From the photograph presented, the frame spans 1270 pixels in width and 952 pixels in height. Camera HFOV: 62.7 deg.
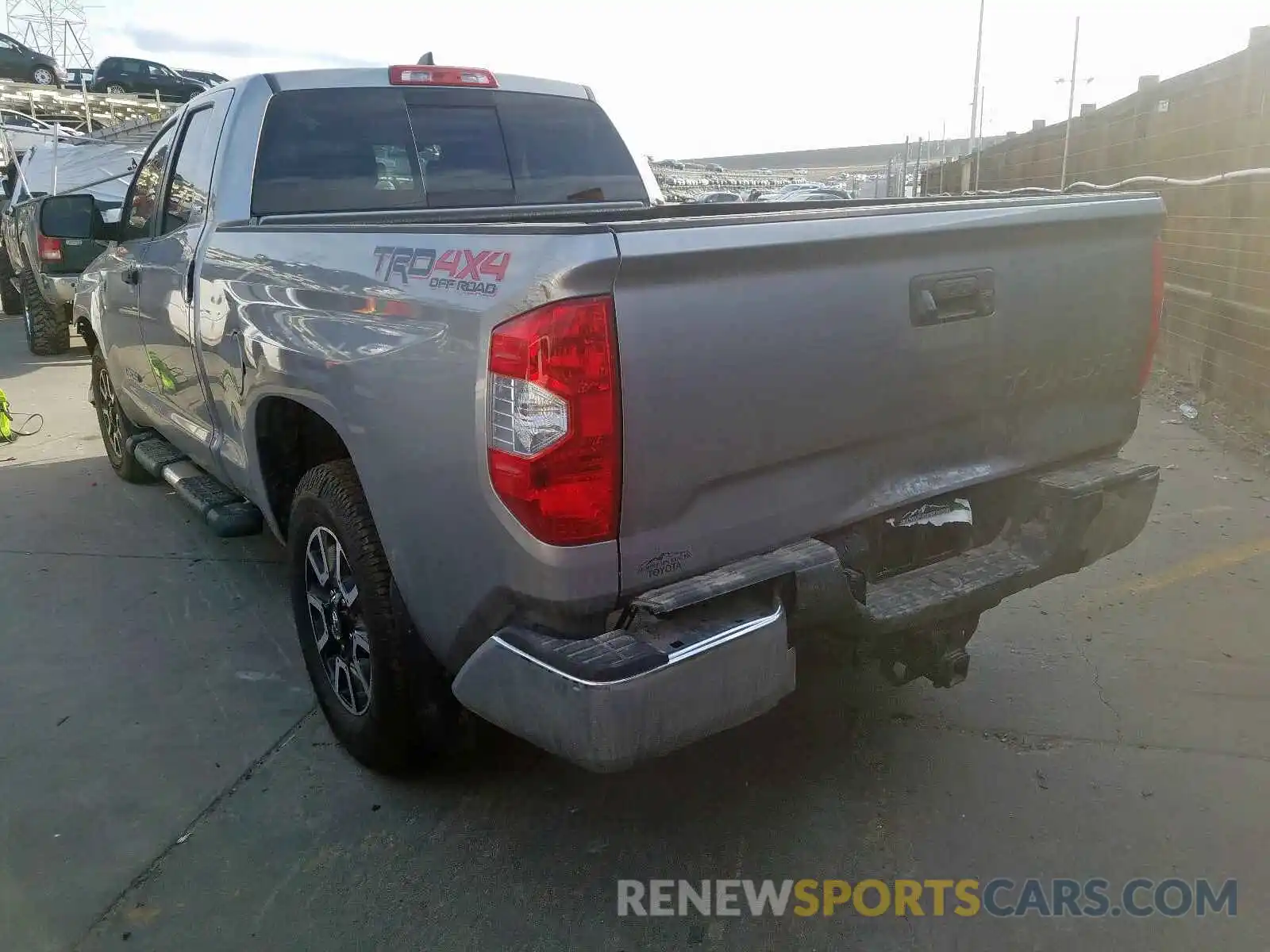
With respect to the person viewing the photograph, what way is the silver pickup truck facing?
facing away from the viewer and to the left of the viewer

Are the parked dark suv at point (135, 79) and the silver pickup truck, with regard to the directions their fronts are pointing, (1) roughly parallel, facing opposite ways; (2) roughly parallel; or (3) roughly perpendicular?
roughly perpendicular

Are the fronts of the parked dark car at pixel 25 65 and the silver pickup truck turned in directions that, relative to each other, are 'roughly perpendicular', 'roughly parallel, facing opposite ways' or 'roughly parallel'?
roughly perpendicular
